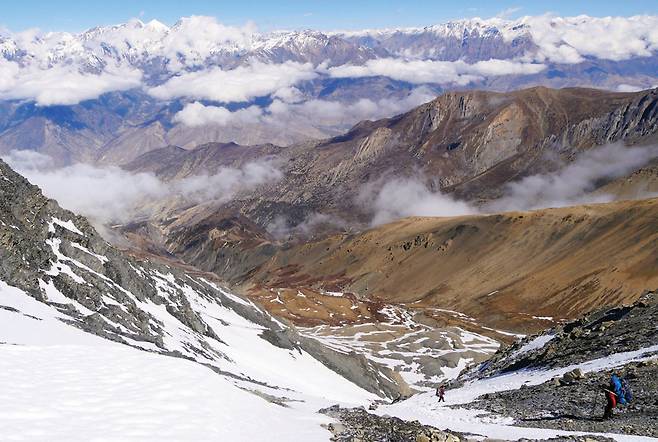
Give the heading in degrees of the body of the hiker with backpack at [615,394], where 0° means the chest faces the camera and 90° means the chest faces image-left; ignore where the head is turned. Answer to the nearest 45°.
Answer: approximately 90°
